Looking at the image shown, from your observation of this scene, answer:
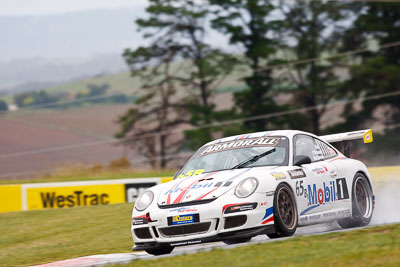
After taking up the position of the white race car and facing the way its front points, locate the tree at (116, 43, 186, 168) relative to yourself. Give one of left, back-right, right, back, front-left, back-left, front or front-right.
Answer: back-right

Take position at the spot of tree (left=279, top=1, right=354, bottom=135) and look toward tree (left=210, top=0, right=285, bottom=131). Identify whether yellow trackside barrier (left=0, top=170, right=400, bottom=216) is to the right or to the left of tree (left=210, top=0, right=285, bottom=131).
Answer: left

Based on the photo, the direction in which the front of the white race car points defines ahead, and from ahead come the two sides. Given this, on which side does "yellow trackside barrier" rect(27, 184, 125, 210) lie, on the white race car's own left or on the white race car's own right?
on the white race car's own right

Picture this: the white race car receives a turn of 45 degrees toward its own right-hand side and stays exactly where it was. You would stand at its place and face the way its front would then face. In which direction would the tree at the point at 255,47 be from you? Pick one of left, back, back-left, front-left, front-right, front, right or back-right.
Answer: right

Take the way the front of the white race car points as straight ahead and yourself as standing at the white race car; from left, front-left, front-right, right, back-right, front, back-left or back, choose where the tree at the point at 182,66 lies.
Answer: back-right

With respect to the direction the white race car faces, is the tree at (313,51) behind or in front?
behind

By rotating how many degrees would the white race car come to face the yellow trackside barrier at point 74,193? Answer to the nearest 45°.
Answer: approximately 90° to its right

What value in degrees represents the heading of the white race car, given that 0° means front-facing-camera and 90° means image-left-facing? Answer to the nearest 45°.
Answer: approximately 45°
